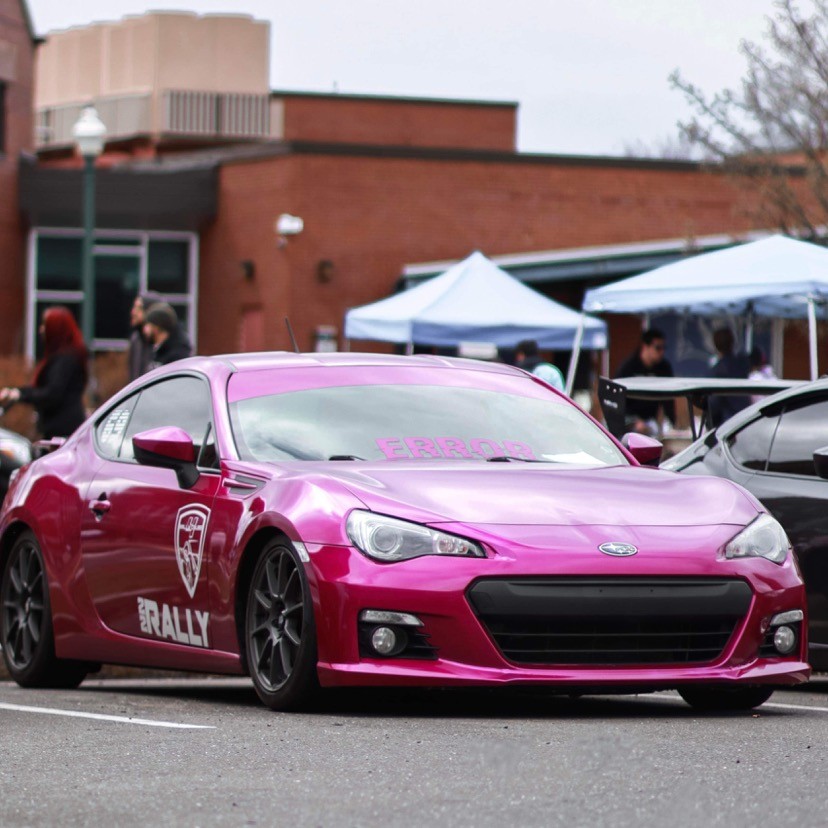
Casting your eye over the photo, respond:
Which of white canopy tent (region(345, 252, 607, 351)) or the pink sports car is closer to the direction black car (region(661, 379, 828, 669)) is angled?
the pink sports car

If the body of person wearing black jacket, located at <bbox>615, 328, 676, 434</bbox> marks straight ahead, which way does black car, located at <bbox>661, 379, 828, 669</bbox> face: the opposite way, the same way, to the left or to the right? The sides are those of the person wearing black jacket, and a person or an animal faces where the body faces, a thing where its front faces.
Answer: the same way

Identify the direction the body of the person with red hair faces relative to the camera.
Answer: to the viewer's left

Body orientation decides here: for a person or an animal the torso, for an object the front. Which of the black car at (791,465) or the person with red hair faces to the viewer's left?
the person with red hair

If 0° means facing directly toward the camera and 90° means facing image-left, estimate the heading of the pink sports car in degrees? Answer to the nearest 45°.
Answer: approximately 315°

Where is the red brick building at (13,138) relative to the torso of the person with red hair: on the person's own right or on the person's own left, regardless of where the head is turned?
on the person's own right

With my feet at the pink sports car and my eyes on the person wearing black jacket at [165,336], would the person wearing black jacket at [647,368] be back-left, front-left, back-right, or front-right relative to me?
front-right

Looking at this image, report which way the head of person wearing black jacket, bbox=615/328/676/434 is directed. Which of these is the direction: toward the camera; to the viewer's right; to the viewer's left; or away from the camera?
toward the camera

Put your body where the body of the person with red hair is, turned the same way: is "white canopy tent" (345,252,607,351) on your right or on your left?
on your right

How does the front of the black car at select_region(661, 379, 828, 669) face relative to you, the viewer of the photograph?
facing the viewer and to the right of the viewer

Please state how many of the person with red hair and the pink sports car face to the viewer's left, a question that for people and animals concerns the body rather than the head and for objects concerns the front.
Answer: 1

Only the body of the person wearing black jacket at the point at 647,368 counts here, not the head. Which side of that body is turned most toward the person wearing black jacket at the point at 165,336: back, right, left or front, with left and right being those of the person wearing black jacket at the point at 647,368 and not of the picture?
right

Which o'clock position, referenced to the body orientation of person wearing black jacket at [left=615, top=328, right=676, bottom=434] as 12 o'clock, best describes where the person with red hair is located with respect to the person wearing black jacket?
The person with red hair is roughly at 3 o'clock from the person wearing black jacket.

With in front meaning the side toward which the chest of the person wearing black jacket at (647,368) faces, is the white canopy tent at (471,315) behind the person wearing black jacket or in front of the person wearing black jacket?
behind
